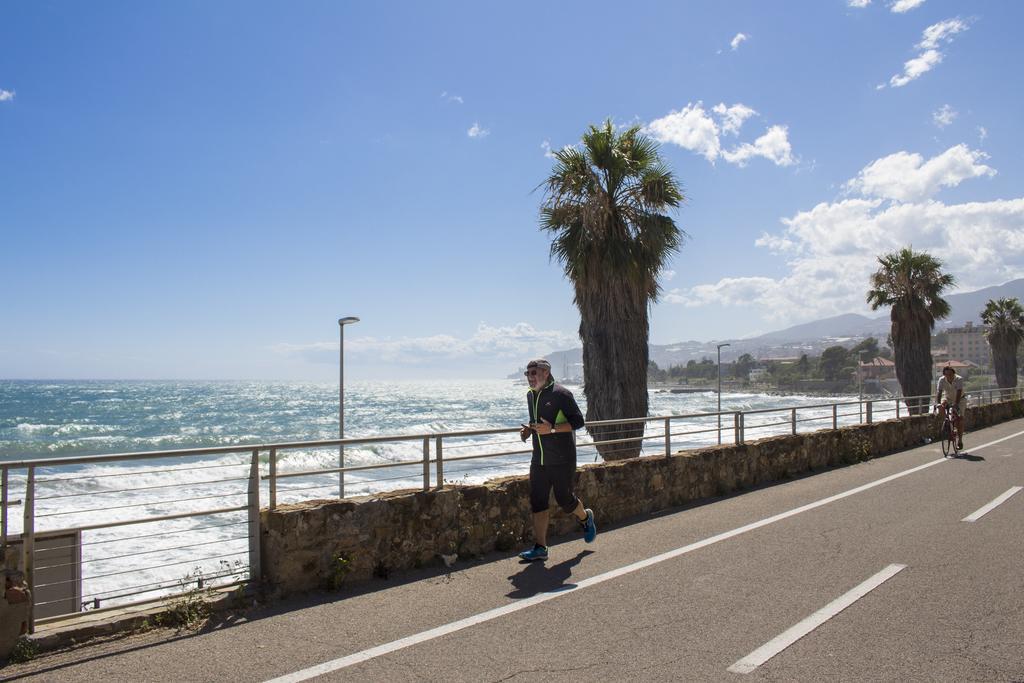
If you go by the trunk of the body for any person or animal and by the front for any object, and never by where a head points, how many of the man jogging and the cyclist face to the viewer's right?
0

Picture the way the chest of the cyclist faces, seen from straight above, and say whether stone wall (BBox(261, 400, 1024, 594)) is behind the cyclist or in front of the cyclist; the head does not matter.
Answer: in front

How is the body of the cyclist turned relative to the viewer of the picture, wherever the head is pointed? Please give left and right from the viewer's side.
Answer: facing the viewer and to the left of the viewer

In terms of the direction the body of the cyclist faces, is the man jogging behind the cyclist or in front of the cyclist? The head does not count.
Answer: in front

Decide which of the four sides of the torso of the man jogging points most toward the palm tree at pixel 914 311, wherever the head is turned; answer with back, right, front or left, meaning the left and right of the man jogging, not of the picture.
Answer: back

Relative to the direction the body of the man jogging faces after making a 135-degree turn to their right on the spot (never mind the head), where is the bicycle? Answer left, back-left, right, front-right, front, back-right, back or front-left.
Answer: front-right

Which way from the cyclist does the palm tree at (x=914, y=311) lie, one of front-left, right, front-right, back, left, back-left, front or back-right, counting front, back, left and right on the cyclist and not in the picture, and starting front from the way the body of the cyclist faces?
back-right
